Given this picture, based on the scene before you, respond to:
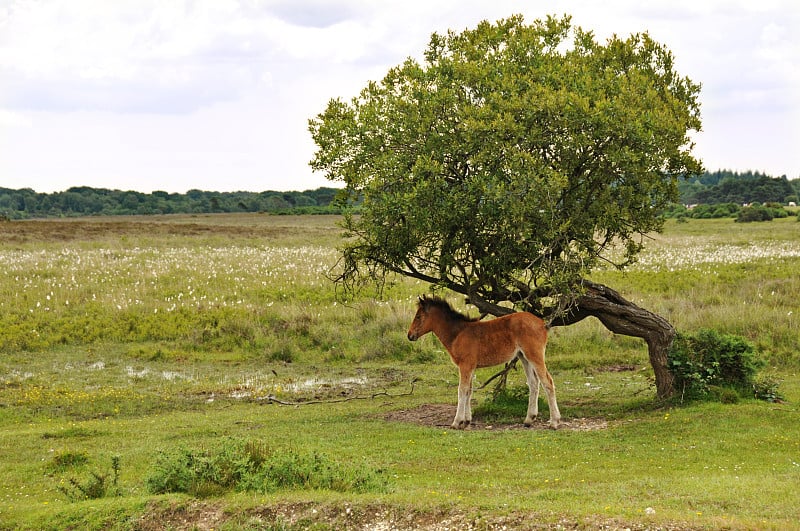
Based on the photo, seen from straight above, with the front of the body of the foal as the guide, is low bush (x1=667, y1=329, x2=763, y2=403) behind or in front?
behind

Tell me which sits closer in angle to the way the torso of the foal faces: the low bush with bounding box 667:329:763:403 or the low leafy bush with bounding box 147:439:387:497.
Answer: the low leafy bush

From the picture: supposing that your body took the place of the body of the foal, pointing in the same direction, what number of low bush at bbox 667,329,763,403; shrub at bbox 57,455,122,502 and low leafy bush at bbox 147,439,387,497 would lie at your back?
1

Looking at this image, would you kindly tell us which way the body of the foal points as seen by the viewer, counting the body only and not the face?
to the viewer's left

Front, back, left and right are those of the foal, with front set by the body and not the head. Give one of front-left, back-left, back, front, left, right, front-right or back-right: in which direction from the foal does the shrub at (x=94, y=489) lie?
front-left

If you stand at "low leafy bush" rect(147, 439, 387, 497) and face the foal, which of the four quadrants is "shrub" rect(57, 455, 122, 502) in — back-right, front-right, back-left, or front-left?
back-left
